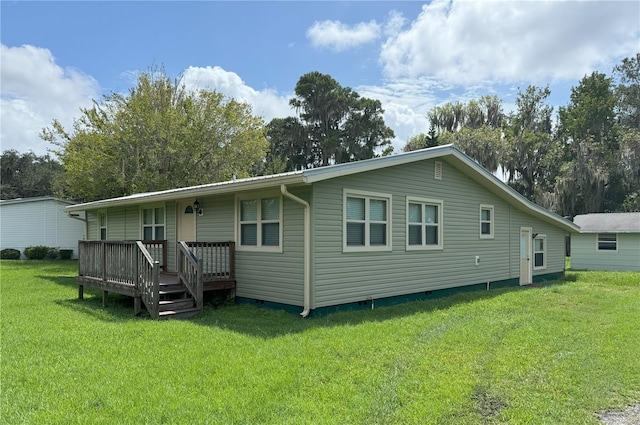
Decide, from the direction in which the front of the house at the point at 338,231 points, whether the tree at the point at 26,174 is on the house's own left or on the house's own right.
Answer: on the house's own right

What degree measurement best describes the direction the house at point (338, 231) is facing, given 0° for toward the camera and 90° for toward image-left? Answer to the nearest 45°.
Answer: approximately 45°

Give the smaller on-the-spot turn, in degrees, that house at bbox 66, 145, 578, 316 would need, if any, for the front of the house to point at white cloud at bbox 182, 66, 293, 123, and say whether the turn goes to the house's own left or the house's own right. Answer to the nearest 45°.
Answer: approximately 135° to the house's own right
